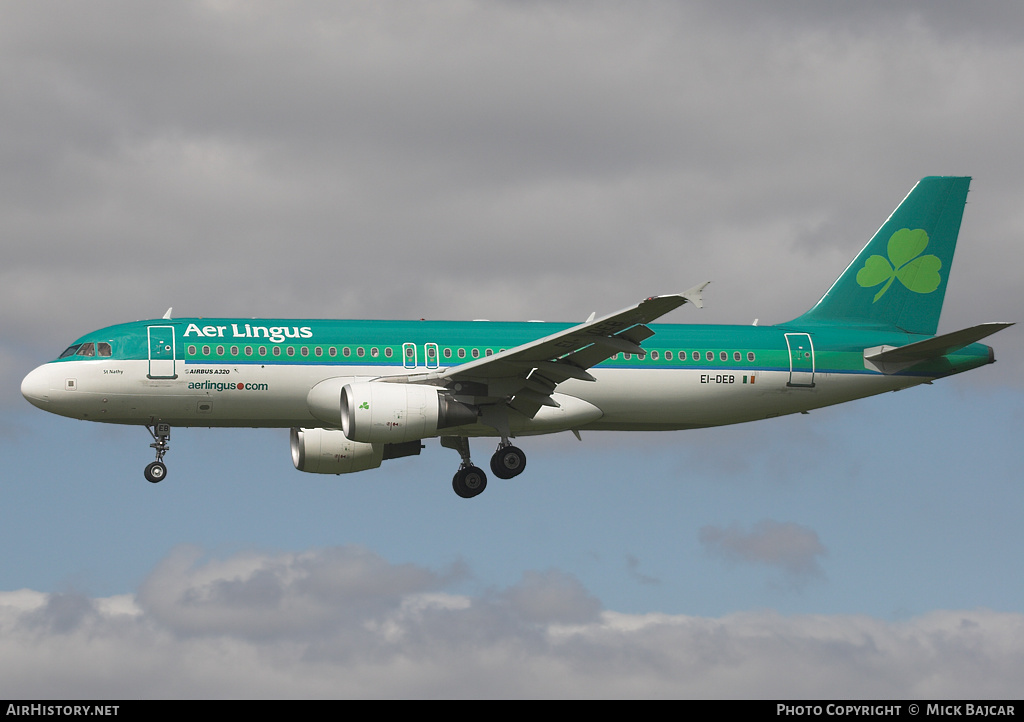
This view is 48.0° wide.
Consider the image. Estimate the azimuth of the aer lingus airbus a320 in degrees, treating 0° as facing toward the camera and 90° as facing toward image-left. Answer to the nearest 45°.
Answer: approximately 90°
